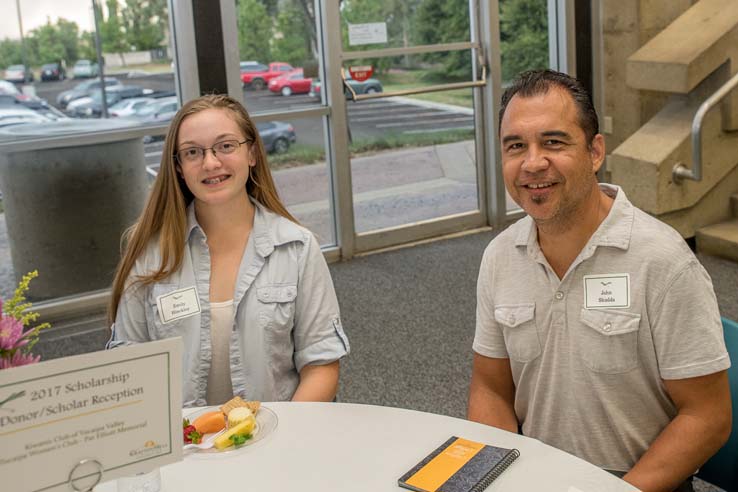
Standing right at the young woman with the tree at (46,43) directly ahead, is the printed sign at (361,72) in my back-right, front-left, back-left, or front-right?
front-right

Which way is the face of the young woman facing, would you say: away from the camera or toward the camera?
toward the camera

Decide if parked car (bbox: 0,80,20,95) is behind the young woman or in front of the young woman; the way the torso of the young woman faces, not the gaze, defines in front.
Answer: behind

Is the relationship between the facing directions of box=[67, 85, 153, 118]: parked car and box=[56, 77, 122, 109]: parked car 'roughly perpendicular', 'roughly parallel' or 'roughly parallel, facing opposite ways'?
roughly parallel

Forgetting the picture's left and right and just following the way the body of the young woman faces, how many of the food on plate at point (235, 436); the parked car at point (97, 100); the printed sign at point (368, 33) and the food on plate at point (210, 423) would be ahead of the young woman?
2

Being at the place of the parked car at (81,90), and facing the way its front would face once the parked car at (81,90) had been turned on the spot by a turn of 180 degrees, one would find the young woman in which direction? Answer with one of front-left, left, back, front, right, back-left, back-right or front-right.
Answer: back-right

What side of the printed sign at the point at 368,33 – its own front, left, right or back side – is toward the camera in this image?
front

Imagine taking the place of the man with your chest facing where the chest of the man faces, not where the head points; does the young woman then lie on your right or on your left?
on your right

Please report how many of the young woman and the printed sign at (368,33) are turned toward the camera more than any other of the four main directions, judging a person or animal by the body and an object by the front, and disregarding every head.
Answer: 2

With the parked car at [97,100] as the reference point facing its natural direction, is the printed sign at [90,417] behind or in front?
in front

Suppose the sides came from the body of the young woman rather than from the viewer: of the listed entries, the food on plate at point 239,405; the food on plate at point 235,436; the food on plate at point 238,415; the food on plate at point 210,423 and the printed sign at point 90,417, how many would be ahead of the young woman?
5

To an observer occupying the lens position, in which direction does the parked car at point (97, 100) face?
facing the viewer and to the left of the viewer

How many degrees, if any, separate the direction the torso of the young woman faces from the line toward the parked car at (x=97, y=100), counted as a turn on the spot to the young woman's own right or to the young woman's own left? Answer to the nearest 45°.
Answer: approximately 180°
